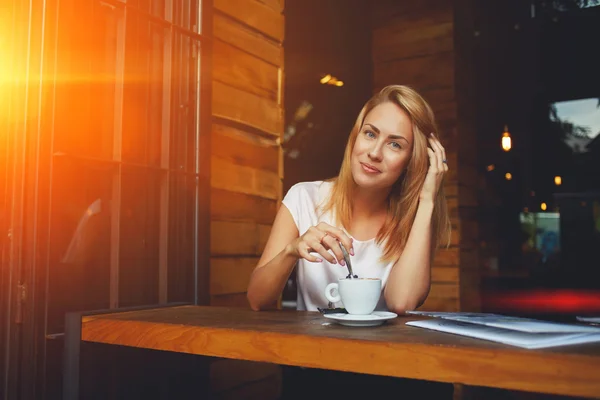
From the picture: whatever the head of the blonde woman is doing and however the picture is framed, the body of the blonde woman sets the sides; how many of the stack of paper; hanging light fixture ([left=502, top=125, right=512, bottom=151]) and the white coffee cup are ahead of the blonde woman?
2

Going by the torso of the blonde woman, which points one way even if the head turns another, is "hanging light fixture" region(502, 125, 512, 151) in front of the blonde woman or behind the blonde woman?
behind

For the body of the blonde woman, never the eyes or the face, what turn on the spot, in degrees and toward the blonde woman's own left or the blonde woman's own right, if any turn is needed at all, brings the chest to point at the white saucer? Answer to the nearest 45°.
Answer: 0° — they already face it

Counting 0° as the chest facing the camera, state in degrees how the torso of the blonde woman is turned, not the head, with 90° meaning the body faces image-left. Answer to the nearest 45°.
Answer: approximately 0°

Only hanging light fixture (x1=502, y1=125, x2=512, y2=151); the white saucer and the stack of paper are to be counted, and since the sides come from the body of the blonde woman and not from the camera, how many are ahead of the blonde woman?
2

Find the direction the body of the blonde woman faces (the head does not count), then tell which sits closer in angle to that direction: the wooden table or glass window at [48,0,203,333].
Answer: the wooden table

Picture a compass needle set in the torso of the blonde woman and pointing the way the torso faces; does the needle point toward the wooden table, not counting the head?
yes

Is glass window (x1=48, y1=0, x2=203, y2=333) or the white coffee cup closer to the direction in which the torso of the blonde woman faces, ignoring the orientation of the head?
the white coffee cup

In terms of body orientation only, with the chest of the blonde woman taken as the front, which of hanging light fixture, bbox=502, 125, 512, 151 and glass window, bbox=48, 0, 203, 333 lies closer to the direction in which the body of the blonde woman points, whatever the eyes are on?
the glass window
